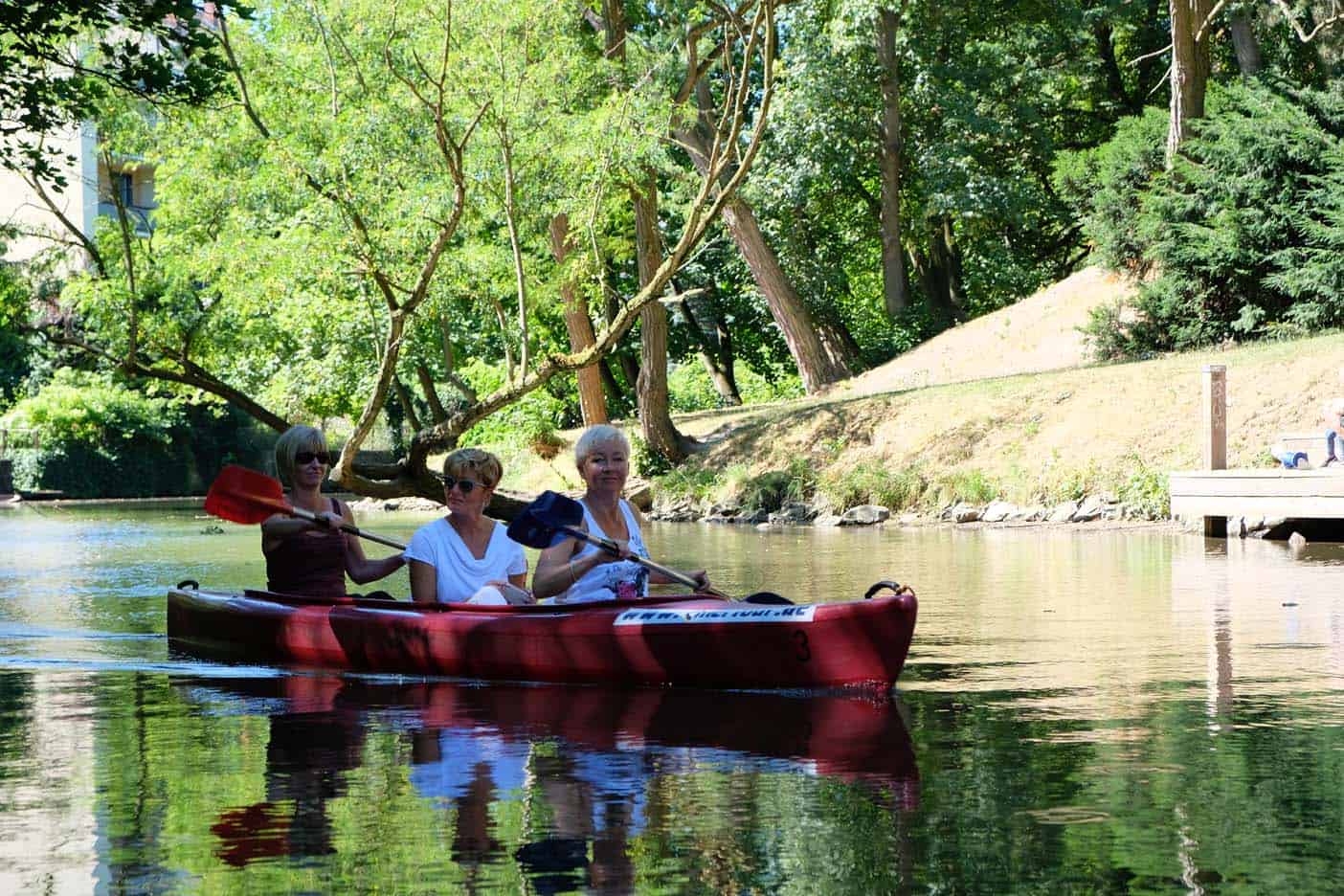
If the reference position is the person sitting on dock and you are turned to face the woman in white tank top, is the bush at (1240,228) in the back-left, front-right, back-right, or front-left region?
back-right

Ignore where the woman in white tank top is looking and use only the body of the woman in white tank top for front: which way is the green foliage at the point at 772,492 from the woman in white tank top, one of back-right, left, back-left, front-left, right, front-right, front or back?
back-left

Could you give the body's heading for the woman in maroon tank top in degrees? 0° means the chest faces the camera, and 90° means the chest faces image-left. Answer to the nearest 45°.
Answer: approximately 315°

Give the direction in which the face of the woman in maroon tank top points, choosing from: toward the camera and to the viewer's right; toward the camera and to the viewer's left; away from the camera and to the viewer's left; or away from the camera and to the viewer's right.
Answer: toward the camera and to the viewer's right

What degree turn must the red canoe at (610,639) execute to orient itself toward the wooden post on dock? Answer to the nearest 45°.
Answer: approximately 45° to its left

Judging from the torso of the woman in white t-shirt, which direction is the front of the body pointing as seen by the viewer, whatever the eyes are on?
toward the camera

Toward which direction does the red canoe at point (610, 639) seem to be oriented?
to the viewer's right

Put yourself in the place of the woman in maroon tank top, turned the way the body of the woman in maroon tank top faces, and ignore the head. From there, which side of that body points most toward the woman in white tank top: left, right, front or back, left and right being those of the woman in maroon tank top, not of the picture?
front

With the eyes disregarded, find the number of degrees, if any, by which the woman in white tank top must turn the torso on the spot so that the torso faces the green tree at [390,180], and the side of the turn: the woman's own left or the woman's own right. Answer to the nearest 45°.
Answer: approximately 135° to the woman's own left

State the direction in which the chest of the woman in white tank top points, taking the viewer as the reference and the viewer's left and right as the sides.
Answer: facing the viewer and to the right of the viewer

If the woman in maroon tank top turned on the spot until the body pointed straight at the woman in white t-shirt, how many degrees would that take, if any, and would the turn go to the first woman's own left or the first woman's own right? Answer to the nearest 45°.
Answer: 0° — they already face them
